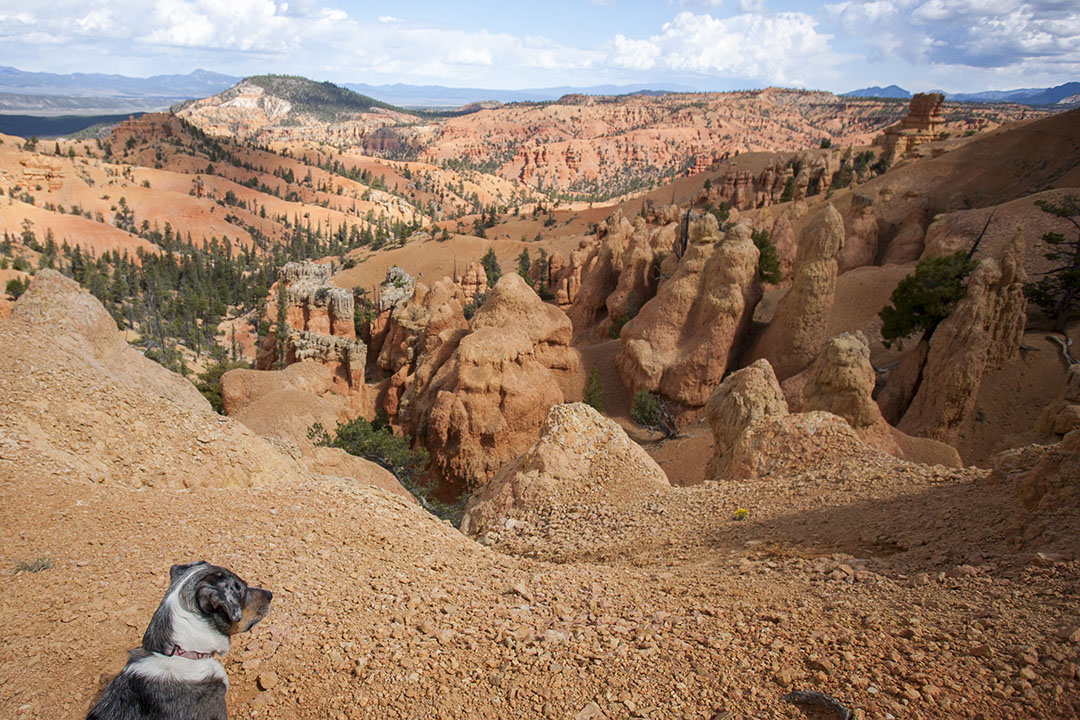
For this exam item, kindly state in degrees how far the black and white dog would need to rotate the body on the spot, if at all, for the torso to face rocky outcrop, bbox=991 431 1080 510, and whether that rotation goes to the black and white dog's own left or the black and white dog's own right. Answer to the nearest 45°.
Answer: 0° — it already faces it

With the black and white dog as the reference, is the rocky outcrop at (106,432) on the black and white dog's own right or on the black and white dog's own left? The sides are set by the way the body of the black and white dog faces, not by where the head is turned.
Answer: on the black and white dog's own left

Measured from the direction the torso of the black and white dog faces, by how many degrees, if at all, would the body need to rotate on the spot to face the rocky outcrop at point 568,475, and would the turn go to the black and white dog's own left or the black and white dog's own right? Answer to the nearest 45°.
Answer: approximately 45° to the black and white dog's own left
